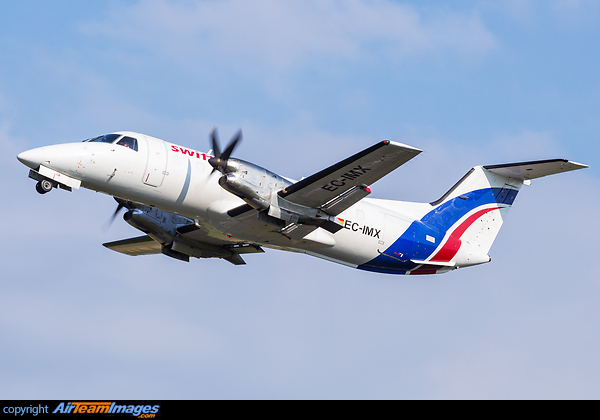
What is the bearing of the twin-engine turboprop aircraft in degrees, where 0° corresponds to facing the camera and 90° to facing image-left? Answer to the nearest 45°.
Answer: approximately 45°
